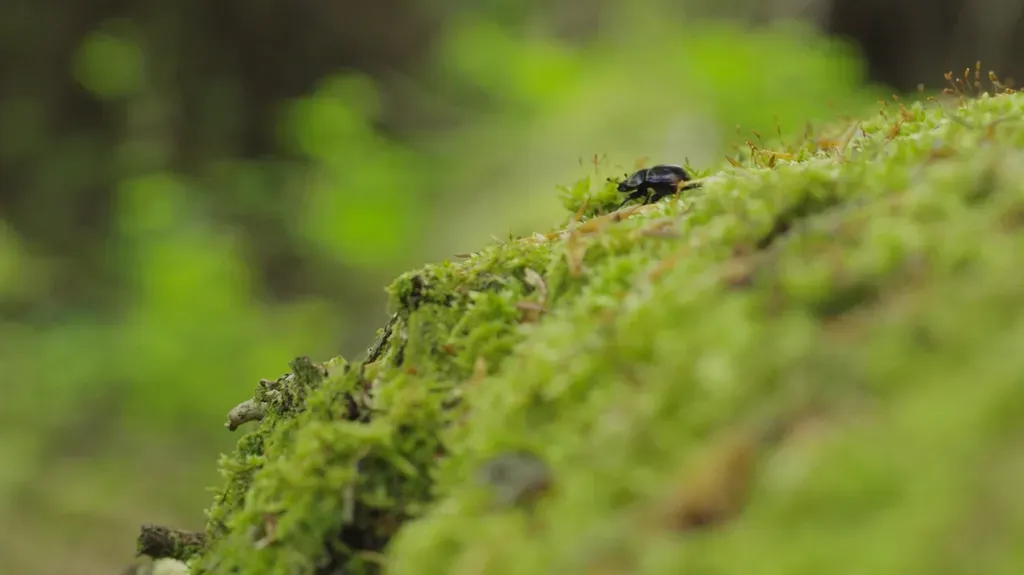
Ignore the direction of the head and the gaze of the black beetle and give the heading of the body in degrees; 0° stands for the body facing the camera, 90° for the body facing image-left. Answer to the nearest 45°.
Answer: approximately 90°
